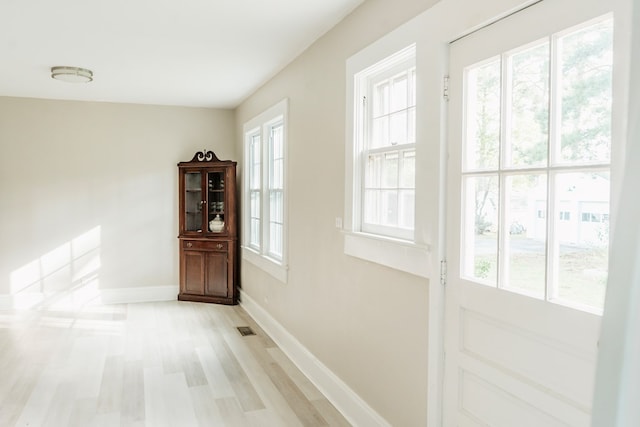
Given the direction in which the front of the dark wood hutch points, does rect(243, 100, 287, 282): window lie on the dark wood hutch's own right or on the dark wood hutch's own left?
on the dark wood hutch's own left

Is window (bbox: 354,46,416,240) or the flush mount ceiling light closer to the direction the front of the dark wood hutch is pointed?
the flush mount ceiling light

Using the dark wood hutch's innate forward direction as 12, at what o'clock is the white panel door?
The white panel door is roughly at 10 o'clock from the dark wood hutch.

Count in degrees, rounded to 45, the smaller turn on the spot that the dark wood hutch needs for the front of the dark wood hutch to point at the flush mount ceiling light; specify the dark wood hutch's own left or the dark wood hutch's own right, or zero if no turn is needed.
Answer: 0° — it already faces it

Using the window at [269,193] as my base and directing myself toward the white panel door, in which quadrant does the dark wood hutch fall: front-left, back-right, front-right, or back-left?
back-right

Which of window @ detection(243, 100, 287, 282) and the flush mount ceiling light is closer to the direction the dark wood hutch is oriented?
the flush mount ceiling light

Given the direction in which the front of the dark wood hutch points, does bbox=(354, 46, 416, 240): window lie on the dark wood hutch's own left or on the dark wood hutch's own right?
on the dark wood hutch's own left

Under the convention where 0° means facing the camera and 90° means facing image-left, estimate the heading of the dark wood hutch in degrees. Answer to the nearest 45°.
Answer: approximately 45°
